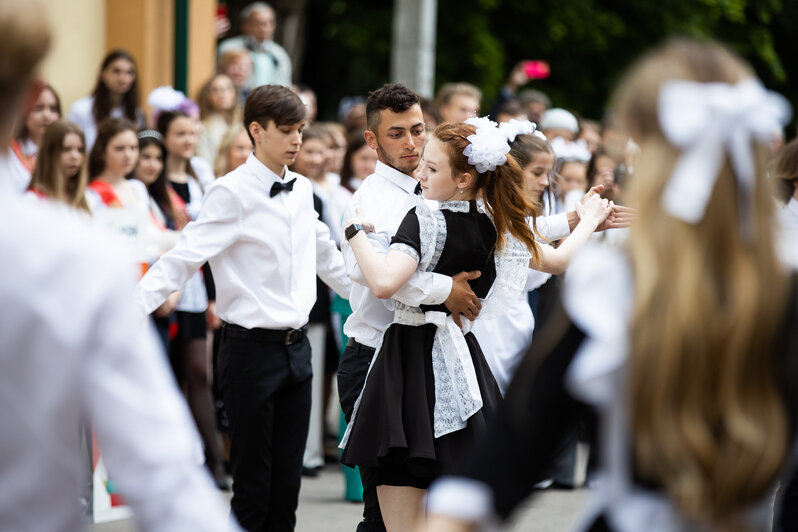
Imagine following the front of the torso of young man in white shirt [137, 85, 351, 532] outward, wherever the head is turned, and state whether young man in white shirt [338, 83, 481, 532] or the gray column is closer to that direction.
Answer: the young man in white shirt

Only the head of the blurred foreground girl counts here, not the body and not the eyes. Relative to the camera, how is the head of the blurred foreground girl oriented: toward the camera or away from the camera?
away from the camera

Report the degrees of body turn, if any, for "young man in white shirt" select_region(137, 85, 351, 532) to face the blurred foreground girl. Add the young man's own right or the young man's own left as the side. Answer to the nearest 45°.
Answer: approximately 45° to the young man's own right

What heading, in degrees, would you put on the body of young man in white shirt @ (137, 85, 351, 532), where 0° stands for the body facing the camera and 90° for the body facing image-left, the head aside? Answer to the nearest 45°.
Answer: approximately 315°

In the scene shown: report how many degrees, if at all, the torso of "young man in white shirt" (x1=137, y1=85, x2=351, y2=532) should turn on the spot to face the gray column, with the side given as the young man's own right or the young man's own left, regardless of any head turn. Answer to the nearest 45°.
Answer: approximately 135° to the young man's own left

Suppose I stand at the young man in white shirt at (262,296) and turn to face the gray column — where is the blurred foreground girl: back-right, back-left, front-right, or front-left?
back-right

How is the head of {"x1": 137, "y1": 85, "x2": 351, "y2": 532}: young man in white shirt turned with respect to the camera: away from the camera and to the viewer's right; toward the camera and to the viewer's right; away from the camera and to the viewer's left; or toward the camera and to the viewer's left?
toward the camera and to the viewer's right
